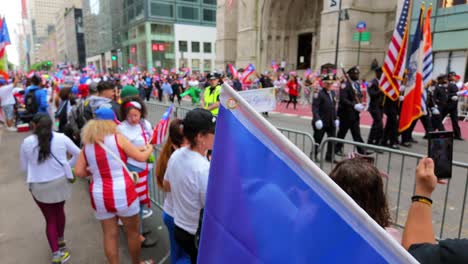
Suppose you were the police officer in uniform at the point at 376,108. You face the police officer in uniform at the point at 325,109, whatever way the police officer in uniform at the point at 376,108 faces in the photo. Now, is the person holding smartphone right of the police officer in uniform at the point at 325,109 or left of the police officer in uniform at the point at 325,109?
left

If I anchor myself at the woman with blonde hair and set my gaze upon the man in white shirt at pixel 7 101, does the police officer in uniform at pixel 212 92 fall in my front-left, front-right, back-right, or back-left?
front-right

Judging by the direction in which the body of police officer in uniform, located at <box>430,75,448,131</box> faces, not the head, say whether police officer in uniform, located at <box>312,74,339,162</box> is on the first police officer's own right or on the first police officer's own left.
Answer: on the first police officer's own right

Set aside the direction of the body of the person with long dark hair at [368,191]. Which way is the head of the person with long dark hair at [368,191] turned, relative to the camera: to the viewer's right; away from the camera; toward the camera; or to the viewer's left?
away from the camera

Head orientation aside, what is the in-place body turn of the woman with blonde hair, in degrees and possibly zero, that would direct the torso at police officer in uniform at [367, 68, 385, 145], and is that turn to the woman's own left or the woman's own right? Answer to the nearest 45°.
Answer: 0° — they already face them

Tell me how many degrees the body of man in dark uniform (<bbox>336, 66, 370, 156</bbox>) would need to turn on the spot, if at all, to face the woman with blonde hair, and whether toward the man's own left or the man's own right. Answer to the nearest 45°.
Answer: approximately 45° to the man's own right

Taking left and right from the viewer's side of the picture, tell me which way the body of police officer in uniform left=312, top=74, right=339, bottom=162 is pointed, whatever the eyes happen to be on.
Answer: facing the viewer and to the right of the viewer

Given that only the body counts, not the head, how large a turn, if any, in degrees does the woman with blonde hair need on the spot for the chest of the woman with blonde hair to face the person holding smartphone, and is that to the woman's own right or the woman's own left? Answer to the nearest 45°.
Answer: approximately 90° to the woman's own right

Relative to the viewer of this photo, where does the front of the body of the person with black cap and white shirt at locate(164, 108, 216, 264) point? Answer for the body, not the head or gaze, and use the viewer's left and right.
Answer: facing away from the viewer and to the right of the viewer

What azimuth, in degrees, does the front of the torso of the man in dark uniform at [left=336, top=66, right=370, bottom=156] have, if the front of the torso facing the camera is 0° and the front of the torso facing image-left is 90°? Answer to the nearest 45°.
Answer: approximately 315°

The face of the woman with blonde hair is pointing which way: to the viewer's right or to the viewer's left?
to the viewer's right
